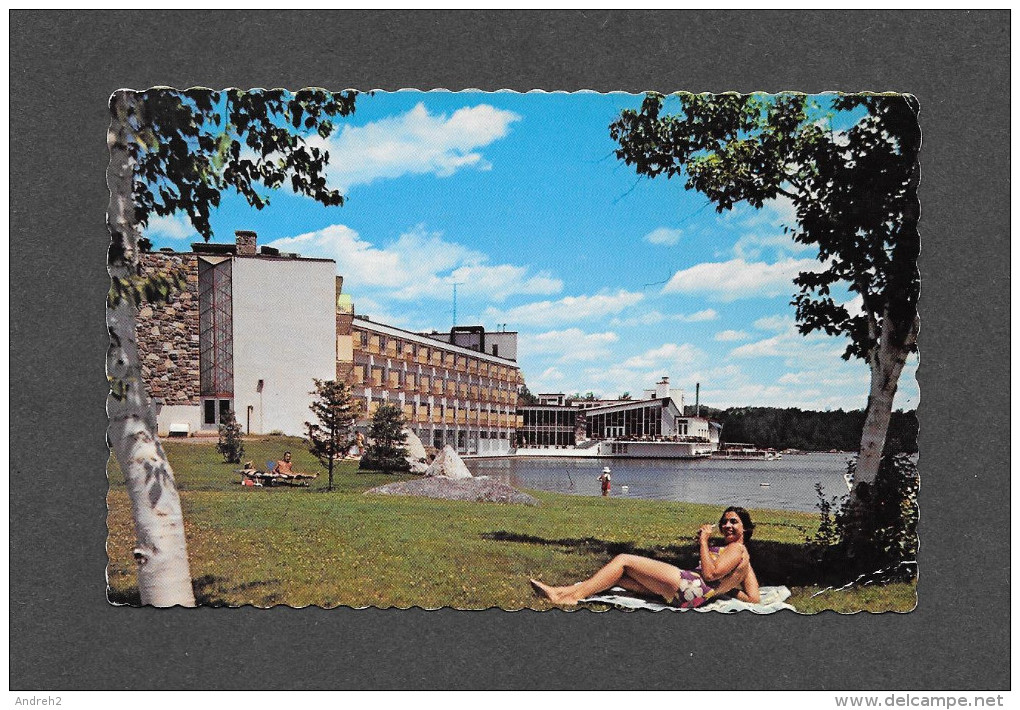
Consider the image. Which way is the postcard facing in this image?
toward the camera
